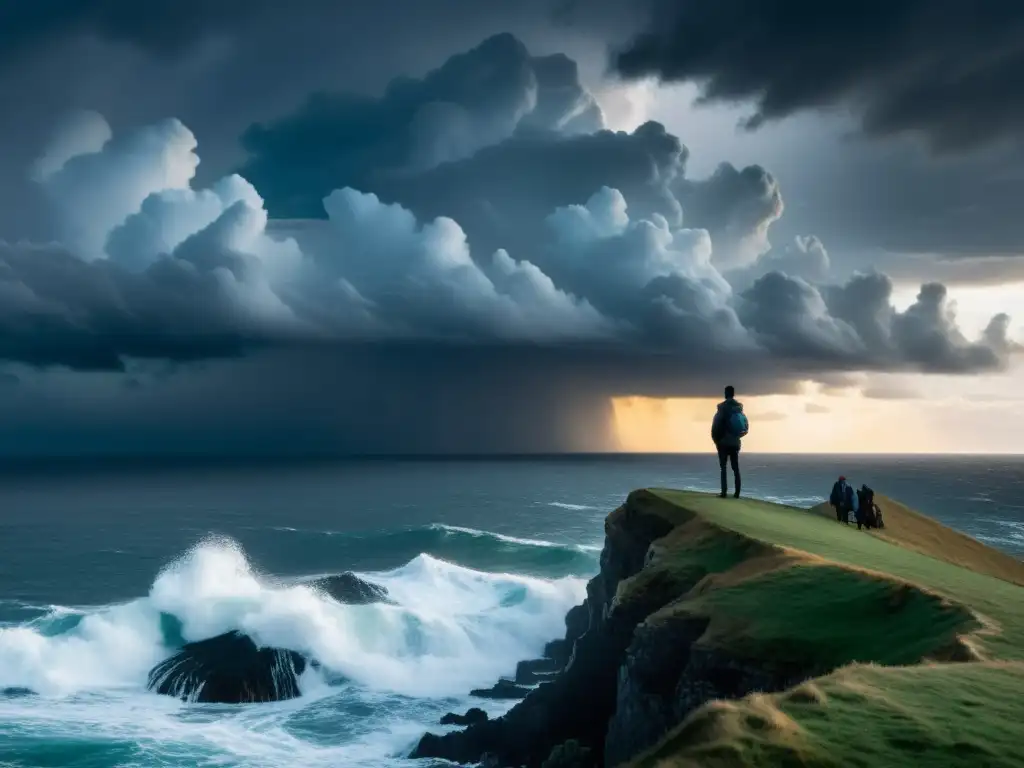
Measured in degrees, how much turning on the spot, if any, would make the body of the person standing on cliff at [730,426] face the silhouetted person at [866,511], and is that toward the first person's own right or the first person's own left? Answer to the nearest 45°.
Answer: approximately 45° to the first person's own right

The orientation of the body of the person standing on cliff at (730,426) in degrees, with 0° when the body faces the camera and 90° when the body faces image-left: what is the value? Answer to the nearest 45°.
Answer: approximately 180°

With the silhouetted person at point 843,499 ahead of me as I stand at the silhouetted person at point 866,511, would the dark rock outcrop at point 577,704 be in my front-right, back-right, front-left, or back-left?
front-left

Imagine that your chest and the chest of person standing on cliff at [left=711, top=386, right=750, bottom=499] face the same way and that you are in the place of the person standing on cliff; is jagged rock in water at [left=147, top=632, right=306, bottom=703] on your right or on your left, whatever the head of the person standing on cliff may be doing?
on your left
